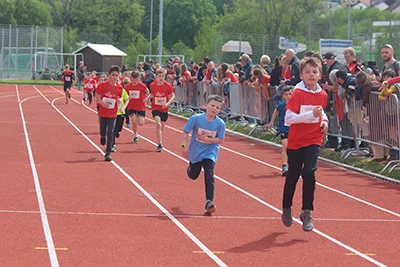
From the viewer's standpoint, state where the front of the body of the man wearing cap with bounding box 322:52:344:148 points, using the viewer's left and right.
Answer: facing to the left of the viewer

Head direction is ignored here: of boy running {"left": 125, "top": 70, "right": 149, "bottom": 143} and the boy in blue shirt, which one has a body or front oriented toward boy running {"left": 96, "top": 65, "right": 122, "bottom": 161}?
boy running {"left": 125, "top": 70, "right": 149, "bottom": 143}

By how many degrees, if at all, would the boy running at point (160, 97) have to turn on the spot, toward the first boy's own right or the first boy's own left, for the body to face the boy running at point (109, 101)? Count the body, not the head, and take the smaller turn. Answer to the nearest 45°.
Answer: approximately 45° to the first boy's own right

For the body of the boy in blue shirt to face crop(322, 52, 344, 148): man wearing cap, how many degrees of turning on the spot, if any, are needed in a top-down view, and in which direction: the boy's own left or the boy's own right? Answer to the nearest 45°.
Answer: approximately 180°

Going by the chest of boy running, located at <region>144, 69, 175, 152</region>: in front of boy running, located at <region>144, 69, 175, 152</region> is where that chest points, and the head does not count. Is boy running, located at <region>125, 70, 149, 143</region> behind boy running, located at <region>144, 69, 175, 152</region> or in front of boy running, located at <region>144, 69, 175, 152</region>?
behind

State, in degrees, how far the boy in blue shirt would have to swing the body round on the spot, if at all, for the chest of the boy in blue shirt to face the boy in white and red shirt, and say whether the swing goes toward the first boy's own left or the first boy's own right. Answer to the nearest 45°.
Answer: approximately 45° to the first boy's own left

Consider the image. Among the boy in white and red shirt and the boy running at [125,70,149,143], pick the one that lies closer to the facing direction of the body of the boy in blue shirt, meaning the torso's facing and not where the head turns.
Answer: the boy in white and red shirt
